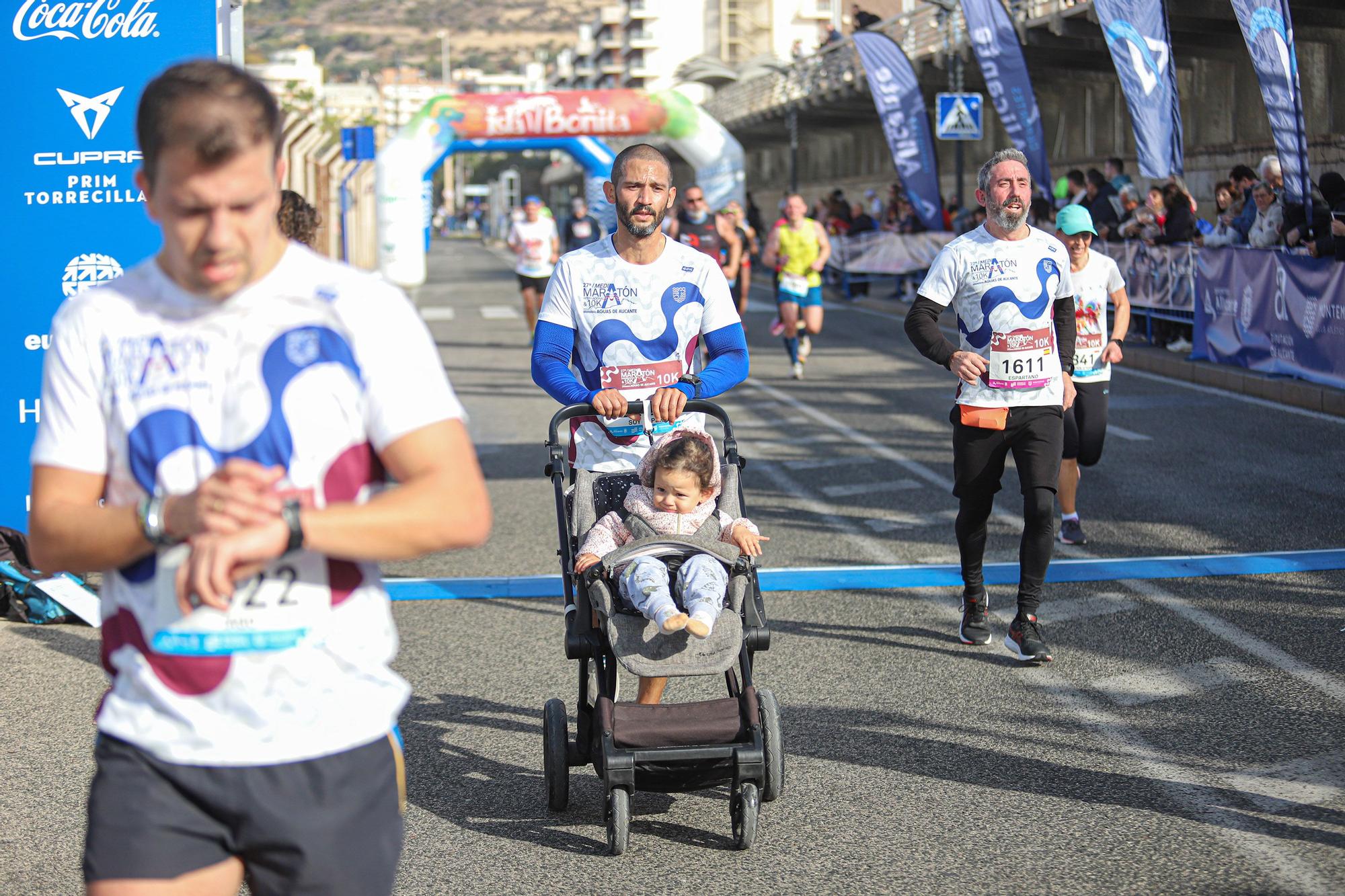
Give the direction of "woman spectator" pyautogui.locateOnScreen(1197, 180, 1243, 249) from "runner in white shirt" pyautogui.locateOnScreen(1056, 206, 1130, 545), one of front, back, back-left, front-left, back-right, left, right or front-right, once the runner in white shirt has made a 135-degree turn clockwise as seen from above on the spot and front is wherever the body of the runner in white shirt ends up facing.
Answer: front-right

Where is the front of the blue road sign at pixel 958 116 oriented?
toward the camera

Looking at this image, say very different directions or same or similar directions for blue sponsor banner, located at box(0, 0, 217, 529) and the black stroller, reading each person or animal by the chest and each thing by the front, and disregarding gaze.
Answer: same or similar directions

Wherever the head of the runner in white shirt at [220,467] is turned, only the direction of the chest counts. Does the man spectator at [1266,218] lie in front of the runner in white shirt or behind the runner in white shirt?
behind

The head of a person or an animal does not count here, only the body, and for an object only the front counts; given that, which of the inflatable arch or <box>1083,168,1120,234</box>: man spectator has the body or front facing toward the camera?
the inflatable arch

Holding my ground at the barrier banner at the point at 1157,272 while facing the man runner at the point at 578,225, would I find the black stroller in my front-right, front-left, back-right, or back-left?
back-left

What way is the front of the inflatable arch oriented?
toward the camera

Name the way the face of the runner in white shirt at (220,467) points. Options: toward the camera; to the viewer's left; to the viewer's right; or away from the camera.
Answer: toward the camera

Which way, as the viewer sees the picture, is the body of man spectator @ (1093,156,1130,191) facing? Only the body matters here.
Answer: to the viewer's left

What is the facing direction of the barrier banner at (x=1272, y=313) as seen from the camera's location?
facing the viewer and to the left of the viewer

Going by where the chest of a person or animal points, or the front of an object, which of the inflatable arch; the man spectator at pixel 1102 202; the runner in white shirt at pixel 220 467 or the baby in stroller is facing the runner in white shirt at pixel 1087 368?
the inflatable arch

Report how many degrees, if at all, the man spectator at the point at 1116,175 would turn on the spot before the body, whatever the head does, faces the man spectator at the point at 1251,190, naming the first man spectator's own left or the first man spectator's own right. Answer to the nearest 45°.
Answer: approximately 90° to the first man spectator's own left

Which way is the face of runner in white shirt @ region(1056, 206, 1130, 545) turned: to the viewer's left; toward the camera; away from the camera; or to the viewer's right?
toward the camera

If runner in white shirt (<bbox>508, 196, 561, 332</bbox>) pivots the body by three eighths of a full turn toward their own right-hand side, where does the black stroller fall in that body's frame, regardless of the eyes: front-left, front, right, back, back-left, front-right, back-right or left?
back-left

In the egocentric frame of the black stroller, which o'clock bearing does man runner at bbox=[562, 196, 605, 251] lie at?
The man runner is roughly at 6 o'clock from the black stroller.

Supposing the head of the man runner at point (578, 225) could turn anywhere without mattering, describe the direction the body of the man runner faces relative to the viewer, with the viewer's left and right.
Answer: facing the viewer

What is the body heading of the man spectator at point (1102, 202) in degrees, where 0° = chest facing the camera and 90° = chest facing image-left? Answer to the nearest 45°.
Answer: approximately 90°

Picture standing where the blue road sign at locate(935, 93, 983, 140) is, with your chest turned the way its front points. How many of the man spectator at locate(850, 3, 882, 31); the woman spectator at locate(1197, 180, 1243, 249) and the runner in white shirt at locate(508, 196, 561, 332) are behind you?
1

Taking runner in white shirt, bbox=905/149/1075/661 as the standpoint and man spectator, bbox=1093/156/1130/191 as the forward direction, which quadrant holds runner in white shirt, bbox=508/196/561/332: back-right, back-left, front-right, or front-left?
front-left
